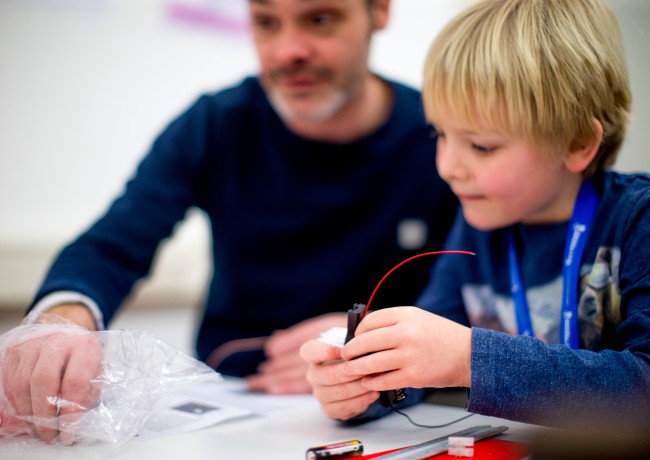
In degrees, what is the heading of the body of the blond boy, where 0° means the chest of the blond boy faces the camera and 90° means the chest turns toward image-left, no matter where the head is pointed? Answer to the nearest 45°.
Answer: approximately 45°

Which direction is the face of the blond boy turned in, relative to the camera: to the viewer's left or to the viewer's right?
to the viewer's left
